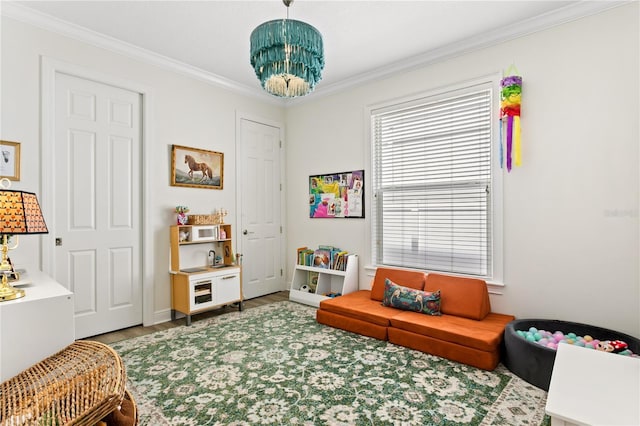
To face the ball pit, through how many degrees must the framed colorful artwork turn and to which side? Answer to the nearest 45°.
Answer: approximately 90° to its left

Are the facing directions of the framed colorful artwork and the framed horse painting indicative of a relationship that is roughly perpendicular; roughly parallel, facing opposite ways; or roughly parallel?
roughly perpendicular

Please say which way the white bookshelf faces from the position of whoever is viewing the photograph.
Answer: facing the viewer and to the left of the viewer

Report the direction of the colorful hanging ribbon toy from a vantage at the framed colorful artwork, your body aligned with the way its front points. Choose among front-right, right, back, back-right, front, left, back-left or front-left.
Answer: left

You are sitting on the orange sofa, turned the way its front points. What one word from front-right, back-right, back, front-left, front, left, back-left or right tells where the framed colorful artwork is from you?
right

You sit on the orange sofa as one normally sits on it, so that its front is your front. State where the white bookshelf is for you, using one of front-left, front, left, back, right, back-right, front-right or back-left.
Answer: right

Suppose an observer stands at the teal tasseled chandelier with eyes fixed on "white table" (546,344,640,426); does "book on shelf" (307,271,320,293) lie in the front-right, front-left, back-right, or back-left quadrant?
back-left

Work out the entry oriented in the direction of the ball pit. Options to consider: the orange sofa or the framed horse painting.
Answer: the framed horse painting

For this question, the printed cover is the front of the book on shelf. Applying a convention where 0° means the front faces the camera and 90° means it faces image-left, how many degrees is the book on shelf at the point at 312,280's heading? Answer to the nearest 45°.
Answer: approximately 45°

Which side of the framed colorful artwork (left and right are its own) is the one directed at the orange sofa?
left

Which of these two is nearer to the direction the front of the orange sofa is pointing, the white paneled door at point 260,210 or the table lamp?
the table lamp

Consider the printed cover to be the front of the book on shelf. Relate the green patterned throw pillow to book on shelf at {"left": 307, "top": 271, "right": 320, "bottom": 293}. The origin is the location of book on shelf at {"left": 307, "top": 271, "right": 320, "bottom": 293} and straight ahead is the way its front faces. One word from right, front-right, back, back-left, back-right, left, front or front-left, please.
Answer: left

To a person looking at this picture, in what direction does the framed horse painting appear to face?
facing the viewer and to the right of the viewer

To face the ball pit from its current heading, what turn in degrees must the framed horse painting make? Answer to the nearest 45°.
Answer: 0° — it already faces it

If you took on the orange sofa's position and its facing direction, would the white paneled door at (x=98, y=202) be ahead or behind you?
ahead

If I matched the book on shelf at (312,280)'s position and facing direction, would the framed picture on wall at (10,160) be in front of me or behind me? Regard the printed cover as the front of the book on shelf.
in front
